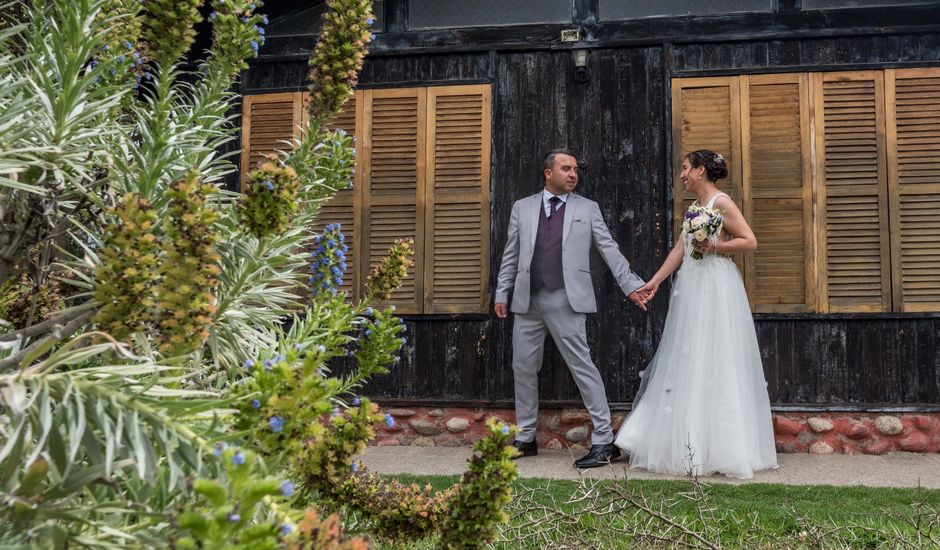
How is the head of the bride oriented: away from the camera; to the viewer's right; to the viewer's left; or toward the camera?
to the viewer's left

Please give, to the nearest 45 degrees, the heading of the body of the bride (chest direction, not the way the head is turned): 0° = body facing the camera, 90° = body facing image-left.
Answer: approximately 45°
